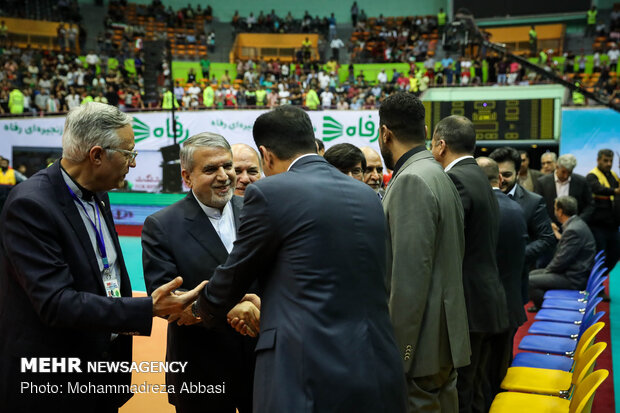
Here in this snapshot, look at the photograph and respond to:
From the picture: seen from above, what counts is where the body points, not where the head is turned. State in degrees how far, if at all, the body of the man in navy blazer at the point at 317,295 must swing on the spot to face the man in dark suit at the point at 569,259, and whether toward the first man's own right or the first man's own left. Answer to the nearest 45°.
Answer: approximately 90° to the first man's own right

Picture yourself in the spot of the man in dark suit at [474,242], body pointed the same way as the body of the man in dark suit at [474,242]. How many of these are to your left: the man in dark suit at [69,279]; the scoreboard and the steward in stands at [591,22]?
1

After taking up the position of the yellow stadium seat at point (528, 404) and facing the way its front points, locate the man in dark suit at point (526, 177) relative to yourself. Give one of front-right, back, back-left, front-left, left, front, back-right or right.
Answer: right

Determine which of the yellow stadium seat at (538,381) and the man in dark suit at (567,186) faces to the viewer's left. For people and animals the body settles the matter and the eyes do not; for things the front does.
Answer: the yellow stadium seat

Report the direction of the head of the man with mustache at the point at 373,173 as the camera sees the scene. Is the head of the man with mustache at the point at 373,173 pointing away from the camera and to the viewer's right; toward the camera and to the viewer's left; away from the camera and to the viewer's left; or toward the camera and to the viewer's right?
toward the camera and to the viewer's left

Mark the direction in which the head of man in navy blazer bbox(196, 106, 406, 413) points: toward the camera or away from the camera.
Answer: away from the camera

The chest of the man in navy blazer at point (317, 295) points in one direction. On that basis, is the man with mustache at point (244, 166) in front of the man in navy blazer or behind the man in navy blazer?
in front

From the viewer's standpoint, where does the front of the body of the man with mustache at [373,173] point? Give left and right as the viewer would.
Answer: facing the viewer and to the right of the viewer

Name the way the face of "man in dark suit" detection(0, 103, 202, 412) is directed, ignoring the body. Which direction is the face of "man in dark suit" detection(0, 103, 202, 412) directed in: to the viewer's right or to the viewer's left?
to the viewer's right

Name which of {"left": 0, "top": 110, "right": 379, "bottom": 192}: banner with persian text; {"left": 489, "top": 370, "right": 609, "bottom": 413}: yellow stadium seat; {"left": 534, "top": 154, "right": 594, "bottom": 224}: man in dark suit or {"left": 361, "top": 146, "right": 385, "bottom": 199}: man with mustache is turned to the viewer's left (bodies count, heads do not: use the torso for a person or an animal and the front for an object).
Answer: the yellow stadium seat

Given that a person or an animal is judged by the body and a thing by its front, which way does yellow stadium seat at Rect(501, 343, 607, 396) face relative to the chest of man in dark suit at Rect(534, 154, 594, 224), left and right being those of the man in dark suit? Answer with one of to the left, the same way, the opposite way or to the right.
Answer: to the right
